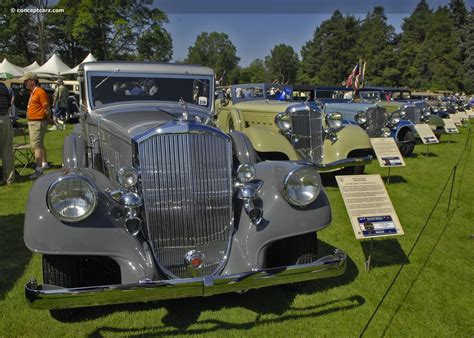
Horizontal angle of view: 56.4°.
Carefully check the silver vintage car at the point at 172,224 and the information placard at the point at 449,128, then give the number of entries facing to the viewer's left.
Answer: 0

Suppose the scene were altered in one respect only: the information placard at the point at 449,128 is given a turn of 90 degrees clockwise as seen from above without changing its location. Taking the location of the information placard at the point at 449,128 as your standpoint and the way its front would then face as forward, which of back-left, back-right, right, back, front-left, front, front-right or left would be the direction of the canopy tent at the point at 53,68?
front-right

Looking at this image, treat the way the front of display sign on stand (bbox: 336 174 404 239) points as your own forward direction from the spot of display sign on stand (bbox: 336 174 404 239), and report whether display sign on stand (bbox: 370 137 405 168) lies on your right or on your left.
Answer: on your left

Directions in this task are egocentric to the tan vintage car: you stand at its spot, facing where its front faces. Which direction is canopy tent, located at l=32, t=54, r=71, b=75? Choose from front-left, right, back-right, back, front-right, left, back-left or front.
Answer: back

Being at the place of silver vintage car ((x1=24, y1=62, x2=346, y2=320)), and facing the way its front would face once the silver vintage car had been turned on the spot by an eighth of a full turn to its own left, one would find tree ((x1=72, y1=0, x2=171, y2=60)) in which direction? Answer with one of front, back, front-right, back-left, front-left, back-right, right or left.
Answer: back-left

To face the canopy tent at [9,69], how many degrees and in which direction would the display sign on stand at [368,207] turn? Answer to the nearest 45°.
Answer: approximately 180°

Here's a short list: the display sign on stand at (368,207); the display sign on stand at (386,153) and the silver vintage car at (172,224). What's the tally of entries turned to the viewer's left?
0

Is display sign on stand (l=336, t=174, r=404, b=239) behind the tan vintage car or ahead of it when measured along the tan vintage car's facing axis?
ahead

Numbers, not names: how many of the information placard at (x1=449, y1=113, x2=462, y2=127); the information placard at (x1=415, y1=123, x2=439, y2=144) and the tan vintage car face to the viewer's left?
0

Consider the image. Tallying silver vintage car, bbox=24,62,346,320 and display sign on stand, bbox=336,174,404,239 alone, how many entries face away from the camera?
0

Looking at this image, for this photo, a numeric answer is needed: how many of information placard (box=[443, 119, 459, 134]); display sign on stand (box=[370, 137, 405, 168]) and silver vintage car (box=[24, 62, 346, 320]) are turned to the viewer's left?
0

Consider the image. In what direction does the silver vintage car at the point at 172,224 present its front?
toward the camera

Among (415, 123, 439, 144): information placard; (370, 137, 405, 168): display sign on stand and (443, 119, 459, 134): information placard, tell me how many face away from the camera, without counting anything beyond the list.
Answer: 0
